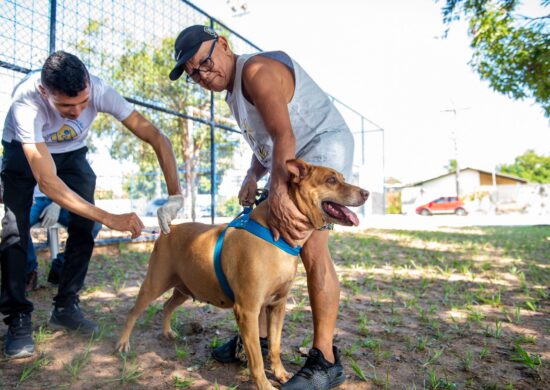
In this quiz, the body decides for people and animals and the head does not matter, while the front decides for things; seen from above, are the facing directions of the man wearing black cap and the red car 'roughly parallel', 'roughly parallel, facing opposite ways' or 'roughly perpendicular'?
roughly perpendicular

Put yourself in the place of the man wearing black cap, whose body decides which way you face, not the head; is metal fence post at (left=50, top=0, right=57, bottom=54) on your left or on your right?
on your right

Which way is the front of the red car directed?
to the viewer's left

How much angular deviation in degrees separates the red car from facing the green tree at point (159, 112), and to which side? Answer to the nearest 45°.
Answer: approximately 90° to its left

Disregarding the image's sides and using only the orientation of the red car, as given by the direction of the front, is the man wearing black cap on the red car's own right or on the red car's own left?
on the red car's own left

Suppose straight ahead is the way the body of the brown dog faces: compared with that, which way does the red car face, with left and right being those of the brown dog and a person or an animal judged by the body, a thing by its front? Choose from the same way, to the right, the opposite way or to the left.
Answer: the opposite way

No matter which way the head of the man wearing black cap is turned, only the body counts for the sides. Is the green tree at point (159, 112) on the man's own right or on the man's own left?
on the man's own right

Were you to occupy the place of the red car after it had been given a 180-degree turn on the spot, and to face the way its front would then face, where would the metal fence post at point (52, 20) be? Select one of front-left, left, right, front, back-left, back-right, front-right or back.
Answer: right

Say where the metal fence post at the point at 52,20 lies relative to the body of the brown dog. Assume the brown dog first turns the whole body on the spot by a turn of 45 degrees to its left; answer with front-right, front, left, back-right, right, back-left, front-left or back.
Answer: back-left

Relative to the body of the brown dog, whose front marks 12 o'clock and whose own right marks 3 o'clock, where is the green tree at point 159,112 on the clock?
The green tree is roughly at 7 o'clock from the brown dog.

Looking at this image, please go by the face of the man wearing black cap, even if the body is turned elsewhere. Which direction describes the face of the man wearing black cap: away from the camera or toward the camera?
toward the camera

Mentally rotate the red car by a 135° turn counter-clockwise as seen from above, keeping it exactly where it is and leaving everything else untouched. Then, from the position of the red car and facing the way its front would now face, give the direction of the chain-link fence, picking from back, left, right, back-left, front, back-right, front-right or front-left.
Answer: front-right

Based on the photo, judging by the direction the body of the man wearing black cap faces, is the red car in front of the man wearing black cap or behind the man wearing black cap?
behind

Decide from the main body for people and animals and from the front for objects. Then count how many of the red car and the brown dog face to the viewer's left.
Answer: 1

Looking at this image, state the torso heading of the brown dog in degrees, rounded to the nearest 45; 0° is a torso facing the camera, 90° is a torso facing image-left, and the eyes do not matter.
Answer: approximately 315°
